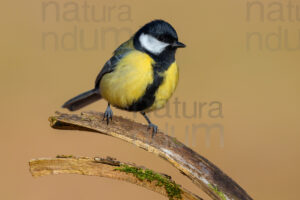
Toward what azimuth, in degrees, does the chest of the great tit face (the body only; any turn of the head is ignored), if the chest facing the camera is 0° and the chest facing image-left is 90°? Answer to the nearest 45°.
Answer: approximately 315°
